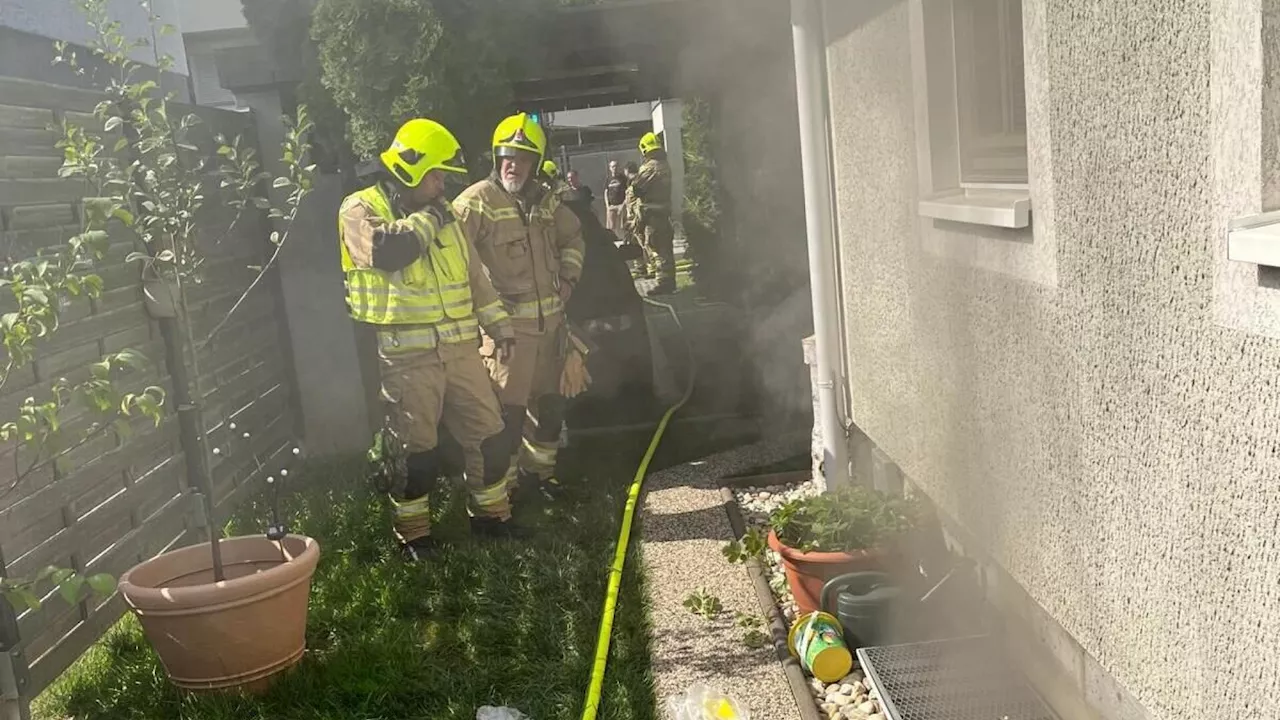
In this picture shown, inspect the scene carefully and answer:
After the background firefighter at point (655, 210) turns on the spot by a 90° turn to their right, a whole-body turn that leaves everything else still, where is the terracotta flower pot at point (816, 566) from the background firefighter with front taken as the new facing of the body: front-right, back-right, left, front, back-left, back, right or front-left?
back

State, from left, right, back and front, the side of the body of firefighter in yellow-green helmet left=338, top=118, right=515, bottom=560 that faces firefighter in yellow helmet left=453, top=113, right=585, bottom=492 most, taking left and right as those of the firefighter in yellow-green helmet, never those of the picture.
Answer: left

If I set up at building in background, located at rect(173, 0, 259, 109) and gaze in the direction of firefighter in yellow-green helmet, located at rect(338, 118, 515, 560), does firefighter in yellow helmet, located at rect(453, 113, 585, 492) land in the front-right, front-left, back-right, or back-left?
front-left

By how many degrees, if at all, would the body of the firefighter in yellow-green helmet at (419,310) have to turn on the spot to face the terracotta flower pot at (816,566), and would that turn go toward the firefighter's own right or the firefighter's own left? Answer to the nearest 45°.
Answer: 0° — they already face it

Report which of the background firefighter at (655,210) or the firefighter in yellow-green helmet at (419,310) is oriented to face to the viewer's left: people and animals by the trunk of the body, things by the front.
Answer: the background firefighter

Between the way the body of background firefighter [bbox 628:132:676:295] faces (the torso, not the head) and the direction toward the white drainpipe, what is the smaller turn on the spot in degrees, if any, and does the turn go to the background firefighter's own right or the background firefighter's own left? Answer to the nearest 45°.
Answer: approximately 90° to the background firefighter's own left

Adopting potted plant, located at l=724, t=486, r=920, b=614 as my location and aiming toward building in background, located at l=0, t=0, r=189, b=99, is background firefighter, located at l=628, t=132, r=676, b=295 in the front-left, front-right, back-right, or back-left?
front-right

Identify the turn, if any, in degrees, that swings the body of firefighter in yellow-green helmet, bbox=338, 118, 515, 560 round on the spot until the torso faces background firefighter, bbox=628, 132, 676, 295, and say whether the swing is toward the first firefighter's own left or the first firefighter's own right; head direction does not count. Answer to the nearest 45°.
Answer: approximately 135° to the first firefighter's own left

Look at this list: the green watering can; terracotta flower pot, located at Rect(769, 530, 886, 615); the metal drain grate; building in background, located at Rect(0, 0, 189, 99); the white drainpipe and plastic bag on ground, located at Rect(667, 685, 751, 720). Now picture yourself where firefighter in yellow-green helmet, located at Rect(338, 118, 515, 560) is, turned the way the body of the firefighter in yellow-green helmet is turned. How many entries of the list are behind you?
1

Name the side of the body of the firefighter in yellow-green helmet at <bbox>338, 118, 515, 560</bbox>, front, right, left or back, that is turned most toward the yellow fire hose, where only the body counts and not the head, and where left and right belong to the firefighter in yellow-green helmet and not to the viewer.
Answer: front

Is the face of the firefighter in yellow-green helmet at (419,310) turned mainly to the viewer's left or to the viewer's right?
to the viewer's right

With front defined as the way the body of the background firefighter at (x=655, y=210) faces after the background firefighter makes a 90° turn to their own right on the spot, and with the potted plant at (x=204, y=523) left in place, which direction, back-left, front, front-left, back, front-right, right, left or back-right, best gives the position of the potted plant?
back

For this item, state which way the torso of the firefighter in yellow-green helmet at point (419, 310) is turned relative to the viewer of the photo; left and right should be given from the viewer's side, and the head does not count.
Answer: facing the viewer and to the right of the viewer

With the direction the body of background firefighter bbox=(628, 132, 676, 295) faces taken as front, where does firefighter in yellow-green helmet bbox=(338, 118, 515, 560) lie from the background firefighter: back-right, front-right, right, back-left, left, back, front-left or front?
left

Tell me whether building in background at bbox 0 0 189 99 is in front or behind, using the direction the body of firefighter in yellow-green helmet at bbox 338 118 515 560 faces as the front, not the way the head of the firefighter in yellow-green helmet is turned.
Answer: behind

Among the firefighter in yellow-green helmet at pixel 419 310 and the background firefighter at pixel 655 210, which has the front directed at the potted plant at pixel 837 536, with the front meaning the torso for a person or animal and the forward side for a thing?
the firefighter in yellow-green helmet

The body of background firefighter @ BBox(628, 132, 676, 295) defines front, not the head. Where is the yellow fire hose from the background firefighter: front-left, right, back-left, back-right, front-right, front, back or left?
left

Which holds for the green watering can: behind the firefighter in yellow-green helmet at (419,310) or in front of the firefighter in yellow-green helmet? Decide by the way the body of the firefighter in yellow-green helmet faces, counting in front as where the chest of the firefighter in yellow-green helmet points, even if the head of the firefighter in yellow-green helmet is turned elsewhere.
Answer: in front

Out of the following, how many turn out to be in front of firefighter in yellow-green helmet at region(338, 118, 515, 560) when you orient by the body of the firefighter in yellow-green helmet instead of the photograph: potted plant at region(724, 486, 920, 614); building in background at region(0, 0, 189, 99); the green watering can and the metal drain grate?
3
